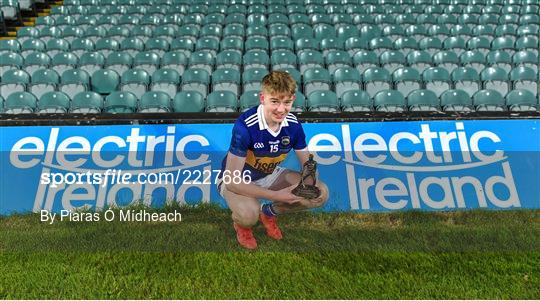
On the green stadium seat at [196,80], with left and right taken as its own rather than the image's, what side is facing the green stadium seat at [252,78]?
left

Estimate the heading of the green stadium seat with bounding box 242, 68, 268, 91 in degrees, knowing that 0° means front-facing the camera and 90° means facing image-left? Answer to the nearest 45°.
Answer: approximately 0°

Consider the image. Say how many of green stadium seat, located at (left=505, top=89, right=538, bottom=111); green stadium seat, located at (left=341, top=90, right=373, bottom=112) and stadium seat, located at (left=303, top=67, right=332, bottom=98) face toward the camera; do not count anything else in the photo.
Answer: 3

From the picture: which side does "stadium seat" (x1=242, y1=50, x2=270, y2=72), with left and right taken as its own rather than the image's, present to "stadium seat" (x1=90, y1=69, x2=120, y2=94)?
right

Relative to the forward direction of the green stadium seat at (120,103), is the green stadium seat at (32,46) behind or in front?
behind

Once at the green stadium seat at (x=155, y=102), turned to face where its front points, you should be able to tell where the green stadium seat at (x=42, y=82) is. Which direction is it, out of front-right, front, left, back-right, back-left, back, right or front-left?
back-right
